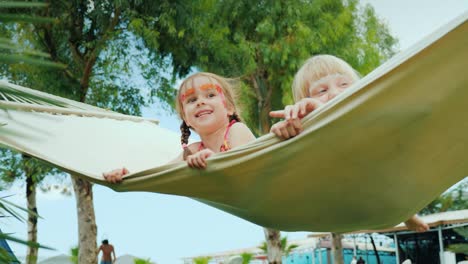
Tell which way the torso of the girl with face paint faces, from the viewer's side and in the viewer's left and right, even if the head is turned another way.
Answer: facing the viewer and to the left of the viewer
